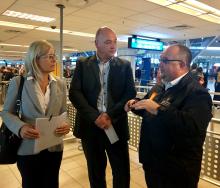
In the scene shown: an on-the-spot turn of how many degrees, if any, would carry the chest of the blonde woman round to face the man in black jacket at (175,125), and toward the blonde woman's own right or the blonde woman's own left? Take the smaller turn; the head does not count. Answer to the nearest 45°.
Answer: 0° — they already face them

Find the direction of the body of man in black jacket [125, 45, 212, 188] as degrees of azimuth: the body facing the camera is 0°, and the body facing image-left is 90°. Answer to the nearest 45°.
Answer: approximately 45°

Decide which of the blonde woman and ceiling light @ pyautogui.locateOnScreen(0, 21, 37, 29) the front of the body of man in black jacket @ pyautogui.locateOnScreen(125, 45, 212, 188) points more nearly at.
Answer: the blonde woman

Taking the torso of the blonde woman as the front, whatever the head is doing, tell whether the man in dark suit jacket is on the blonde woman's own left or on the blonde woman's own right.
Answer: on the blonde woman's own left

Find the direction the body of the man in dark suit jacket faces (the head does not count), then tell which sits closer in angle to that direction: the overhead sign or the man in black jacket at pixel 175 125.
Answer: the man in black jacket

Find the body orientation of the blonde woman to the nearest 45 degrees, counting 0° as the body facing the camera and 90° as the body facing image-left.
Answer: approximately 315°

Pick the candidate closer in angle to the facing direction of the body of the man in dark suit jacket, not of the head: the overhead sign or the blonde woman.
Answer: the blonde woman
